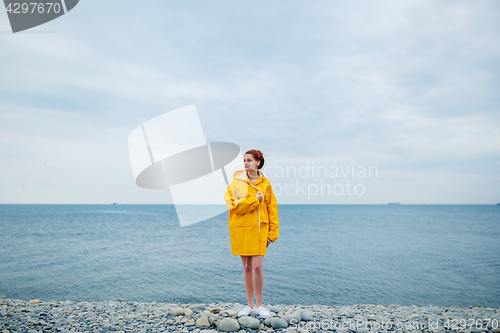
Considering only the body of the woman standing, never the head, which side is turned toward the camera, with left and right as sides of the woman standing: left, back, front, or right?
front
